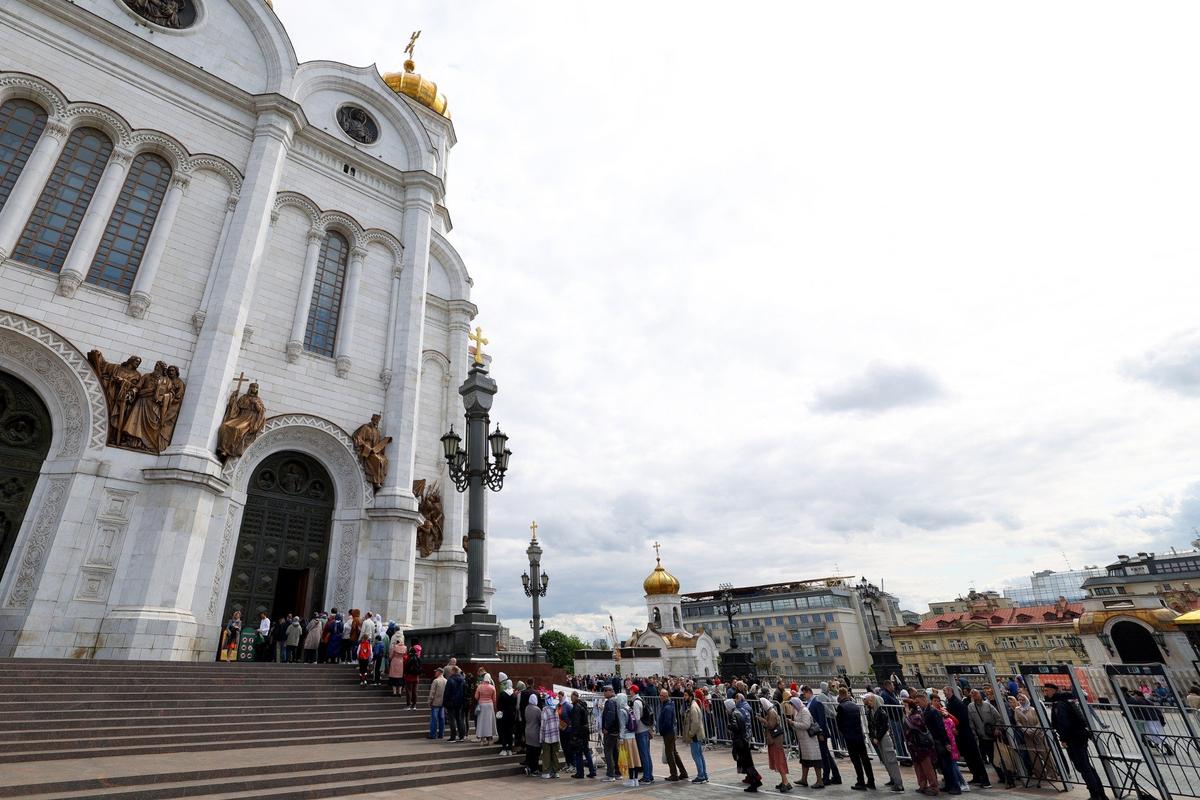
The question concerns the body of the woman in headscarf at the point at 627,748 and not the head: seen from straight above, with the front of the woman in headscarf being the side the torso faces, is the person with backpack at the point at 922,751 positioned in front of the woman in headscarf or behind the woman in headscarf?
behind

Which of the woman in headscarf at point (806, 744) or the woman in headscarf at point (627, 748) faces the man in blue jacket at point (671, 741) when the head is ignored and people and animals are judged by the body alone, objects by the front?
the woman in headscarf at point (806, 744)

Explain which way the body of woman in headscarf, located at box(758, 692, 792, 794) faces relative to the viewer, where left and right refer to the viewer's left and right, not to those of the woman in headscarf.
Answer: facing to the left of the viewer

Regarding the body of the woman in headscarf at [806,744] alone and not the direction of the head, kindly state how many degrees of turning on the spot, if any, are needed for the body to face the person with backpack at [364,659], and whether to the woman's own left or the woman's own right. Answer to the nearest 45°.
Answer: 0° — they already face them

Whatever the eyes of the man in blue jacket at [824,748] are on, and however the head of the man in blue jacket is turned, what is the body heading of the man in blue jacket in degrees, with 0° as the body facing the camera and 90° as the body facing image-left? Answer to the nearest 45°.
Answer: approximately 90°

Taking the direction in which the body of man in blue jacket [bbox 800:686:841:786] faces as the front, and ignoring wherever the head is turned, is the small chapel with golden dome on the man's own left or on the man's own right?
on the man's own right

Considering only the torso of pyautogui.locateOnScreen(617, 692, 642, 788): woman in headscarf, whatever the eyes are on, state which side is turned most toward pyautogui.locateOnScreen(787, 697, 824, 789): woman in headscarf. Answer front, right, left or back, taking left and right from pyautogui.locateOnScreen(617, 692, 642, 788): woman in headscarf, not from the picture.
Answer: back

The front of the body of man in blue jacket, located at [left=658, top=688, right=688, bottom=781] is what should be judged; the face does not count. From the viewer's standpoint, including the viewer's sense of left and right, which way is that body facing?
facing to the left of the viewer

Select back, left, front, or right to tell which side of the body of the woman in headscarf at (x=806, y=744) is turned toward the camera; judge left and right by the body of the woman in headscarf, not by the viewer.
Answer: left

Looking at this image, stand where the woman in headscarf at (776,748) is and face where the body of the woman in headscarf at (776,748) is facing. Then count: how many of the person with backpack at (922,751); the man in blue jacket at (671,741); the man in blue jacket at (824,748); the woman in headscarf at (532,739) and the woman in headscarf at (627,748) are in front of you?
3

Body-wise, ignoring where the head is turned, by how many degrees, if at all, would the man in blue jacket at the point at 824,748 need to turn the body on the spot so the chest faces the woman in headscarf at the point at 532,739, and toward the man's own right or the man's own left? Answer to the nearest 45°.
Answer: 0° — they already face them

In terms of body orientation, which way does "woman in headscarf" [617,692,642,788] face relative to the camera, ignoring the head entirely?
to the viewer's left
